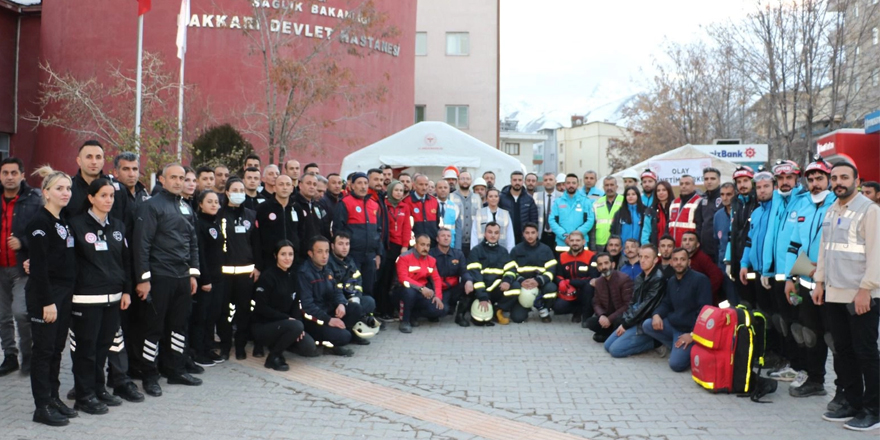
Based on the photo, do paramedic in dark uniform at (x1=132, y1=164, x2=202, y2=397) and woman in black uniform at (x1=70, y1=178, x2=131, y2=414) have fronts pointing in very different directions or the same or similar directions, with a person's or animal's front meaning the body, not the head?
same or similar directions

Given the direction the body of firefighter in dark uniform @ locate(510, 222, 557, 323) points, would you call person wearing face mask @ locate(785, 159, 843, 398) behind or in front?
in front

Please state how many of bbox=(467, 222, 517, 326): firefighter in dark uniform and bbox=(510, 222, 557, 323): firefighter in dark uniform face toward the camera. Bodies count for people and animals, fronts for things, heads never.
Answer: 2

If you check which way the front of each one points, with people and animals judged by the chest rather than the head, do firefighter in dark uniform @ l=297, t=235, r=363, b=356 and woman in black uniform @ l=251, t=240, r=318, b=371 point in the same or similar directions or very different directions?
same or similar directions

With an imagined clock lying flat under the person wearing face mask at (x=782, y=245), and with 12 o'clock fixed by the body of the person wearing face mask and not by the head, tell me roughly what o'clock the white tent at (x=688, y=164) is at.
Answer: The white tent is roughly at 4 o'clock from the person wearing face mask.

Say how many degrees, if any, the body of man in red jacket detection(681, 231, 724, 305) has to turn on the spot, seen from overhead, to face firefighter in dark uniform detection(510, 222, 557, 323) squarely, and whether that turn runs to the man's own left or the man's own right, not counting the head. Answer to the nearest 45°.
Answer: approximately 90° to the man's own right

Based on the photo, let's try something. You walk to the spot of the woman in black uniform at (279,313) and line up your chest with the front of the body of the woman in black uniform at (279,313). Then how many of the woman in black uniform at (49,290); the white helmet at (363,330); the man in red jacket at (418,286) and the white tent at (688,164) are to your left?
3

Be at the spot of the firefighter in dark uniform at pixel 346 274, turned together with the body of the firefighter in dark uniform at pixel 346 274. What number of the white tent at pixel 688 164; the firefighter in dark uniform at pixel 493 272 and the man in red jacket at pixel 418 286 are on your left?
3

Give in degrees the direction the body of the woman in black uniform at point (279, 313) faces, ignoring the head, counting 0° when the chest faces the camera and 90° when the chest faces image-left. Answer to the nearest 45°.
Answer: approximately 315°

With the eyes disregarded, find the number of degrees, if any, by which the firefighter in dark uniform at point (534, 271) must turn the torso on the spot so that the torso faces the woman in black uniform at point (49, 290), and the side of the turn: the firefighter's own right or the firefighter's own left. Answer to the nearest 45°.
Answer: approximately 45° to the firefighter's own right

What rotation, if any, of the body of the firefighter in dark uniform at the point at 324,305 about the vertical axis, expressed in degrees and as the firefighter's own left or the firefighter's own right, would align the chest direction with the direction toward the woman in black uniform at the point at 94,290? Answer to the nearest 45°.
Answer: approximately 90° to the firefighter's own right

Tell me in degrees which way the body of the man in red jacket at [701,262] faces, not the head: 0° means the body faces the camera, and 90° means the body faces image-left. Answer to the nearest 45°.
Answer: approximately 45°

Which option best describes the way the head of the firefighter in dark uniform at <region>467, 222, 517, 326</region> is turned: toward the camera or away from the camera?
toward the camera

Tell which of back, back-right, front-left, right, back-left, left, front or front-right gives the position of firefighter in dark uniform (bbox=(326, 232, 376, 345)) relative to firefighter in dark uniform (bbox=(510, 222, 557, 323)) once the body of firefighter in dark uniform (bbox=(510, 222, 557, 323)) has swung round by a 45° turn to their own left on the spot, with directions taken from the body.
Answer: right

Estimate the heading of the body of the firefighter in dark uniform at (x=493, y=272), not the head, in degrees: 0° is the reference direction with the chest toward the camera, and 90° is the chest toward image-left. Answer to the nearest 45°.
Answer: approximately 0°

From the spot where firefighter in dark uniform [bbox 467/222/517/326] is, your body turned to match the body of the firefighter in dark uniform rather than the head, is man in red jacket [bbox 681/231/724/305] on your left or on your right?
on your left

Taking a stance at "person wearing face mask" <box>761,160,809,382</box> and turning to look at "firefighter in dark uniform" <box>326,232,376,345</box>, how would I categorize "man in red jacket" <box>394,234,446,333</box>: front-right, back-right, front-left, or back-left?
front-right

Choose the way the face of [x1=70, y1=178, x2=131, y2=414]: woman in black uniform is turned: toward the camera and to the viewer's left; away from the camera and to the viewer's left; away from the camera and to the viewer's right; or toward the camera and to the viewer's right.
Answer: toward the camera and to the viewer's right
